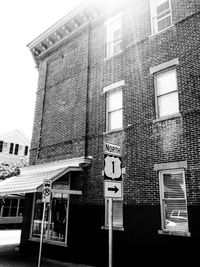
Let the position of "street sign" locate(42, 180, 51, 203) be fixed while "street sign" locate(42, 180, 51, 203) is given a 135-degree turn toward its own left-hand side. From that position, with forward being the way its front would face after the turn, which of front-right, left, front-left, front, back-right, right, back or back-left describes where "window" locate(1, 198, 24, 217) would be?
front-left

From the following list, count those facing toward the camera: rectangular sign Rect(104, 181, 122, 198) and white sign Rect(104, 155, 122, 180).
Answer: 2

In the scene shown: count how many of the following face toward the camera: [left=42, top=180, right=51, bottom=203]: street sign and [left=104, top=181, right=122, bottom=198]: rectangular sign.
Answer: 2

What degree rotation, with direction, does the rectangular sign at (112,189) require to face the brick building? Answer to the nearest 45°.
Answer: approximately 180°

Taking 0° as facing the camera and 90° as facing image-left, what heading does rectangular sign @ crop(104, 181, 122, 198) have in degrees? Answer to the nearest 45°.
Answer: approximately 0°

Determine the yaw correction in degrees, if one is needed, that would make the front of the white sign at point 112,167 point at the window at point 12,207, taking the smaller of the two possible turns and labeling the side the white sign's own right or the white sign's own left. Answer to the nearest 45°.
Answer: approximately 135° to the white sign's own right
